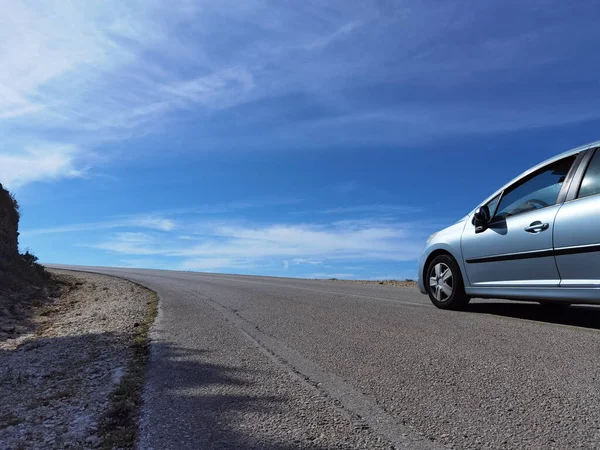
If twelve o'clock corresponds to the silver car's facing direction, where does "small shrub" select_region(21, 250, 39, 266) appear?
The small shrub is roughly at 11 o'clock from the silver car.

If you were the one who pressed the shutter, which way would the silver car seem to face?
facing away from the viewer and to the left of the viewer

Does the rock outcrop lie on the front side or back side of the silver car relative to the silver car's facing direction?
on the front side
